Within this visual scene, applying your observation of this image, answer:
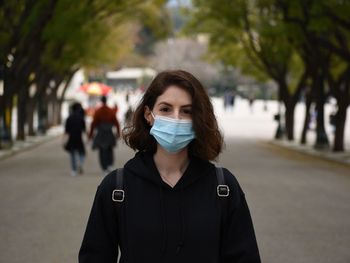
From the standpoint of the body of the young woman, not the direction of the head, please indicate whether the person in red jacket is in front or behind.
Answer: behind

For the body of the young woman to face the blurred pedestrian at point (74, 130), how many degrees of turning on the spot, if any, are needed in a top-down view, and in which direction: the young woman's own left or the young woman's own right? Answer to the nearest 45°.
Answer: approximately 180°

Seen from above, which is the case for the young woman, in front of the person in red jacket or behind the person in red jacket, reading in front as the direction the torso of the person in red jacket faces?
behind

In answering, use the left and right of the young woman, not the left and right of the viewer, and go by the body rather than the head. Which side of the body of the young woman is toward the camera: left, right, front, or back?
front

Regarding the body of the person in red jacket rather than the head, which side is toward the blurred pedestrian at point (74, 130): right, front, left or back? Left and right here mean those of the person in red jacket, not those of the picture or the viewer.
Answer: left

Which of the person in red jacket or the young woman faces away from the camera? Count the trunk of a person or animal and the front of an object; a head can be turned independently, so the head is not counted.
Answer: the person in red jacket

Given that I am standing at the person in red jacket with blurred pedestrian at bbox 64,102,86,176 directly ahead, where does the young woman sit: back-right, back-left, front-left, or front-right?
back-left

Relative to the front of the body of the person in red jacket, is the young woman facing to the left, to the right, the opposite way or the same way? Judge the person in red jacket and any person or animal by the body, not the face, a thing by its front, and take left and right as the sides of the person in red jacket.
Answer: the opposite way

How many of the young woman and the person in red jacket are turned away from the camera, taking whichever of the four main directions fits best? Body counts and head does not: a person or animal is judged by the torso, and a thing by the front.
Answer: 1

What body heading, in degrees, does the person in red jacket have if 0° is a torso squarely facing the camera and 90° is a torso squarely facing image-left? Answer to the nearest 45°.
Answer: approximately 180°
